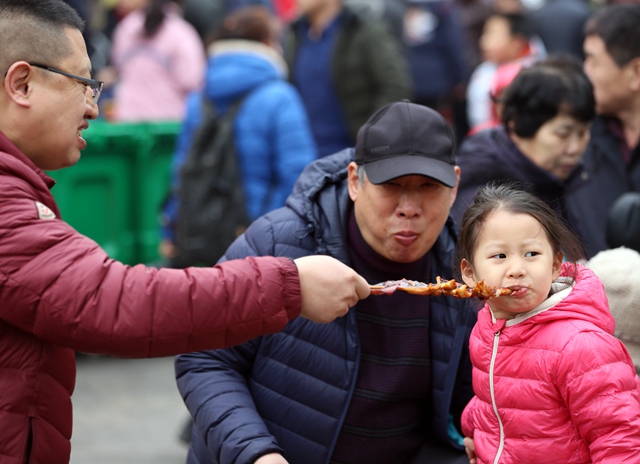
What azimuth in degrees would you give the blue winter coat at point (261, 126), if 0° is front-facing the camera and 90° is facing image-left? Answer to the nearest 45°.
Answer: approximately 225°

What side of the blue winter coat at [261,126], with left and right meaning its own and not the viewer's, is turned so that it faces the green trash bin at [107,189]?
left

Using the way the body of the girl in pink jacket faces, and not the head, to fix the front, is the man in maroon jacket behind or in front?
in front

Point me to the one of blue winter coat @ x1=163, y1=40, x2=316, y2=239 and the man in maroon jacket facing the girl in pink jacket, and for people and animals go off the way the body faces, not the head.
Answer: the man in maroon jacket

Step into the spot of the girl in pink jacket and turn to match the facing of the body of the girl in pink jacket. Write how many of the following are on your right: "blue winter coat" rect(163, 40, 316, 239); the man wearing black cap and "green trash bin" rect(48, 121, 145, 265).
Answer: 3

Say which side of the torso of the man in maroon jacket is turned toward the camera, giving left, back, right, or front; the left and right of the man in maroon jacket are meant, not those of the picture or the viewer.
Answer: right

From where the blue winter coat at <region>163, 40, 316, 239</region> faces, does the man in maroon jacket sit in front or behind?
behind

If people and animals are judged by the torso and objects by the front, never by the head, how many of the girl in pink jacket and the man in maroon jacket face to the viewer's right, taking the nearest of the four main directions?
1

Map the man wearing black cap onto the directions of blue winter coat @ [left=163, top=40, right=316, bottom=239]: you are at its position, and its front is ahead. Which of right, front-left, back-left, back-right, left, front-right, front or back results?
back-right

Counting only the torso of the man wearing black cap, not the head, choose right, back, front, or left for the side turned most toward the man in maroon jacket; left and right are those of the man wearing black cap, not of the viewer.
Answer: right

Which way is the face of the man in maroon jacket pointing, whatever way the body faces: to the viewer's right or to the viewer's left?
to the viewer's right

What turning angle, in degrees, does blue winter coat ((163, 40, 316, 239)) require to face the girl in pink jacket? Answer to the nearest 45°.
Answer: approximately 135° to its right
